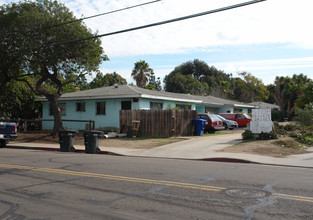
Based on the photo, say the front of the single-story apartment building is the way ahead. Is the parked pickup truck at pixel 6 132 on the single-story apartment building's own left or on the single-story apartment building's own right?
on the single-story apartment building's own right

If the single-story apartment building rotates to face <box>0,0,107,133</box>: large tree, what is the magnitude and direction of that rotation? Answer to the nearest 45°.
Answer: approximately 90° to its right

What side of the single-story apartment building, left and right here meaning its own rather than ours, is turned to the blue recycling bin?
front

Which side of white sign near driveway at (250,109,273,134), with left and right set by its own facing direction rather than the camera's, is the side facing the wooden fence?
right

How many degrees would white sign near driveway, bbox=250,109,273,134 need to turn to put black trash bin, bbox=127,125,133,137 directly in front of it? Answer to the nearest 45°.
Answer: approximately 90° to its right

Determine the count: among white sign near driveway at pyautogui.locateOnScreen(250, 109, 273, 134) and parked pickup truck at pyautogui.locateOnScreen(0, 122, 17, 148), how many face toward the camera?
1

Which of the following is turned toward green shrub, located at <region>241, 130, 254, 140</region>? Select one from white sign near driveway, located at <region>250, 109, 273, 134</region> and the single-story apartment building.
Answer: the single-story apartment building
